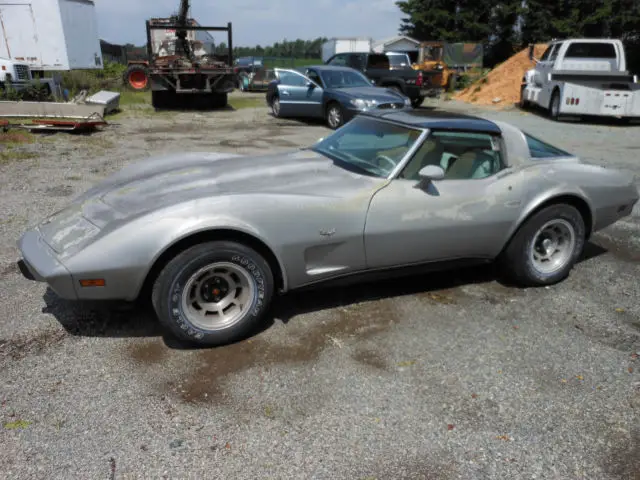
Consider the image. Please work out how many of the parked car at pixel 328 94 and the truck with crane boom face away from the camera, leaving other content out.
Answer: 1

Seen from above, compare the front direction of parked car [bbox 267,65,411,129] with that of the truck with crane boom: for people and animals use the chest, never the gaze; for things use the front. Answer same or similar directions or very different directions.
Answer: very different directions

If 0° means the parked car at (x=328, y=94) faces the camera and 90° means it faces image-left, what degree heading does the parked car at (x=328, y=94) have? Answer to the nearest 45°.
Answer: approximately 315°

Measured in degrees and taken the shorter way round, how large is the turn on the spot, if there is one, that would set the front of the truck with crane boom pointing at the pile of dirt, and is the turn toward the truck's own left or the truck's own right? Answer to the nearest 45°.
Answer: approximately 90° to the truck's own right

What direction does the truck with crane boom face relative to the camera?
away from the camera

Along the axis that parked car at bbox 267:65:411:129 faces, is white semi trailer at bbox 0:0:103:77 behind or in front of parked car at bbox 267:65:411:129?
behind

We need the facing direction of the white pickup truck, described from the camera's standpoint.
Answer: facing away from the viewer and to the left of the viewer

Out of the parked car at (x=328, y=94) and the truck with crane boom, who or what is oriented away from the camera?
the truck with crane boom
